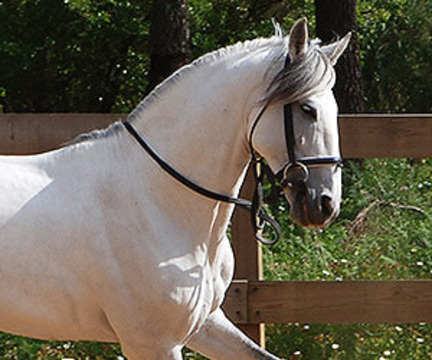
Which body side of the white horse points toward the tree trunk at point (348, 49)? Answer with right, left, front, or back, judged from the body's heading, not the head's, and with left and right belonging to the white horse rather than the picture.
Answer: left

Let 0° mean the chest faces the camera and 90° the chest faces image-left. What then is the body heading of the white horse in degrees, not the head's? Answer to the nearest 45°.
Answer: approximately 270°

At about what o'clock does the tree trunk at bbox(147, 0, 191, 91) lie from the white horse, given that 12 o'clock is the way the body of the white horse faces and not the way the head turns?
The tree trunk is roughly at 9 o'clock from the white horse.

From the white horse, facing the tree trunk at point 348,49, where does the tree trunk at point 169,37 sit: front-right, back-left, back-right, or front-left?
front-left
